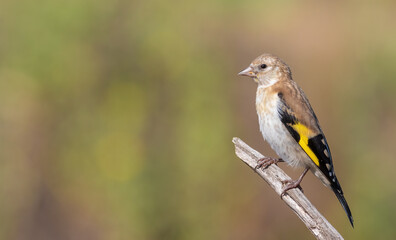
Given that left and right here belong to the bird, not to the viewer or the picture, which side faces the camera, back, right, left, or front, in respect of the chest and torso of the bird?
left
